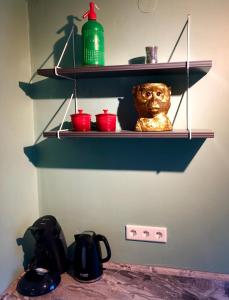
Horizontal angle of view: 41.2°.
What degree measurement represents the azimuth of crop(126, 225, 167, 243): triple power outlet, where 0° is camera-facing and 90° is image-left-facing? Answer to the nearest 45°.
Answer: approximately 0°

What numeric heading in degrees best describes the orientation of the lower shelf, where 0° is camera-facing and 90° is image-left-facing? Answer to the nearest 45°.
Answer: approximately 0°
